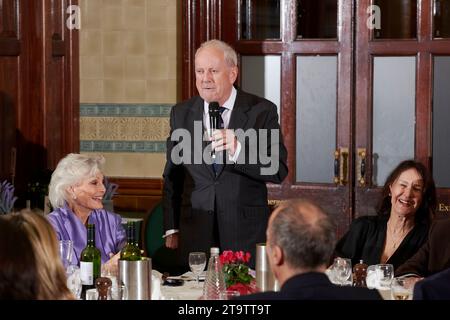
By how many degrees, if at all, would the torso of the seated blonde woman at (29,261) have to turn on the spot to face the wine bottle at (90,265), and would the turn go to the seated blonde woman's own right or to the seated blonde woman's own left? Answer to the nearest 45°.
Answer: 0° — they already face it

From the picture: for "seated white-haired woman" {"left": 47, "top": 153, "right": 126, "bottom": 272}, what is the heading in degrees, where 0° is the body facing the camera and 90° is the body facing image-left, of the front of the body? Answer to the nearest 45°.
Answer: approximately 315°

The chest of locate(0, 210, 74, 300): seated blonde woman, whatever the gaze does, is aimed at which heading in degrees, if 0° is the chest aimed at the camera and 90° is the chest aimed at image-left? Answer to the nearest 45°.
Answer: approximately 180°

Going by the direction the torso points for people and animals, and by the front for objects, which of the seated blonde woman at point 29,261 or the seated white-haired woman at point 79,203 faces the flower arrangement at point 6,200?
the seated blonde woman at point 29,261

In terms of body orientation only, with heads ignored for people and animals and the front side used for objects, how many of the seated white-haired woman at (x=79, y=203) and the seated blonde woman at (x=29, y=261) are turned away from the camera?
1

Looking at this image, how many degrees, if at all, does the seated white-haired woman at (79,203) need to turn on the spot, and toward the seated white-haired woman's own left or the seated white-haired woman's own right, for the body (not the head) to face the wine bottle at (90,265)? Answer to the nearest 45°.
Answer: approximately 45° to the seated white-haired woman's own right

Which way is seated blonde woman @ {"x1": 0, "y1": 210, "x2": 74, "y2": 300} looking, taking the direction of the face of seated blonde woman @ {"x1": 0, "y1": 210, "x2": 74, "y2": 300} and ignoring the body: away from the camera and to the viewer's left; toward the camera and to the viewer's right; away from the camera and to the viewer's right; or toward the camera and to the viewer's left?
away from the camera and to the viewer's right

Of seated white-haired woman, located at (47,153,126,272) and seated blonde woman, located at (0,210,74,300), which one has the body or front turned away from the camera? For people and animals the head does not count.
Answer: seated blonde woman, located at (0,210,74,300)
